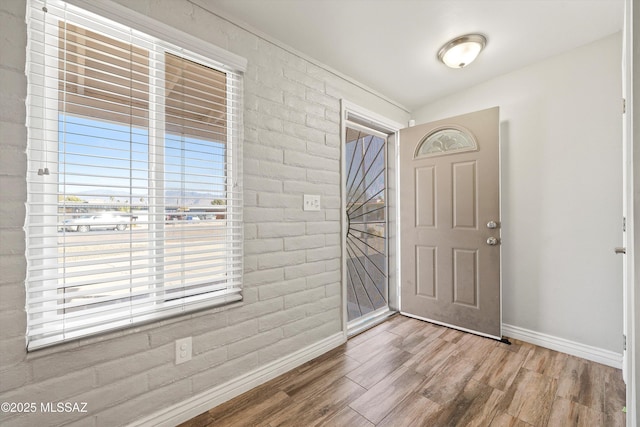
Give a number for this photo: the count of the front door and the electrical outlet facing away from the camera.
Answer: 0

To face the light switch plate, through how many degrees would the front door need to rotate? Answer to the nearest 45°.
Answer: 0° — it already faces it

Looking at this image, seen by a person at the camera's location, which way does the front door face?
facing the viewer and to the left of the viewer

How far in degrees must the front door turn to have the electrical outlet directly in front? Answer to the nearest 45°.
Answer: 0° — it already faces it

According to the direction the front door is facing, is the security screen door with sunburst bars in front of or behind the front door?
in front

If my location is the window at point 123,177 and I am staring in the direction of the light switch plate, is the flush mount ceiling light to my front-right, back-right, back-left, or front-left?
front-right

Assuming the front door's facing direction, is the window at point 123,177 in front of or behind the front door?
in front

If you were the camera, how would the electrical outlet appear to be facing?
facing the viewer and to the right of the viewer

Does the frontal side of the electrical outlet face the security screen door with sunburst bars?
no

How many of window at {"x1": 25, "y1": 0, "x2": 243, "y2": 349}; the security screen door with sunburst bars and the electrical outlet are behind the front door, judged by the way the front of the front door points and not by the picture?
0
